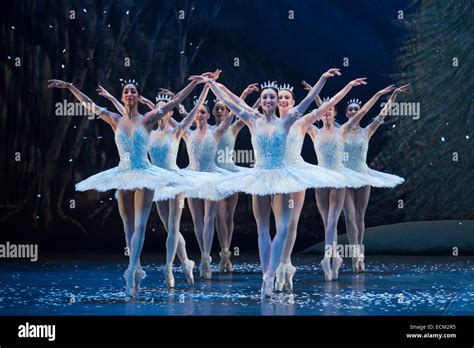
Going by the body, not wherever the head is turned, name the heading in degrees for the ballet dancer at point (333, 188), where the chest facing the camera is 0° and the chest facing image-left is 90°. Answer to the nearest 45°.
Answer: approximately 0°

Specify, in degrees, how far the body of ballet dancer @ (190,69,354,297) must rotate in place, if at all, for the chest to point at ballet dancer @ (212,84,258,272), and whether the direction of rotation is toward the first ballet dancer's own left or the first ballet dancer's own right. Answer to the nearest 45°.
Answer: approximately 180°

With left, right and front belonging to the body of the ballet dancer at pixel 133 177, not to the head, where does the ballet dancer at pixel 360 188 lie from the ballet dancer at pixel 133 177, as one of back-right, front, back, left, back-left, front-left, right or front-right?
back-left

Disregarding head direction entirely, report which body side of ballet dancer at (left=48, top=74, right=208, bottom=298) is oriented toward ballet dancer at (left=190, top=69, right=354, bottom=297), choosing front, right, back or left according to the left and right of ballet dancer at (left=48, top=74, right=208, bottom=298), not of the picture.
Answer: left

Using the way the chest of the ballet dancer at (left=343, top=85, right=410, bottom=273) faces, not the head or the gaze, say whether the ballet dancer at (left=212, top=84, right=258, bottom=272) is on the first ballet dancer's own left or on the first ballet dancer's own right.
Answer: on the first ballet dancer's own right

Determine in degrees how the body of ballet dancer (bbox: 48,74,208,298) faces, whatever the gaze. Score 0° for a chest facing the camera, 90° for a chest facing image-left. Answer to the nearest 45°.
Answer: approximately 0°
